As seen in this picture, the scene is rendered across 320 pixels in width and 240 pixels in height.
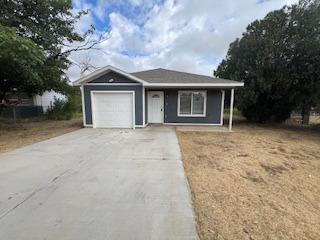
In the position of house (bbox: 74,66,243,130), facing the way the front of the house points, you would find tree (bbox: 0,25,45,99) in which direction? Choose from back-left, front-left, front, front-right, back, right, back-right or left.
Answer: front-right

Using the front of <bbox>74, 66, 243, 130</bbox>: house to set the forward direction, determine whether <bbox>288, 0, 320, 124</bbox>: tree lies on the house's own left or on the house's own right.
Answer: on the house's own left

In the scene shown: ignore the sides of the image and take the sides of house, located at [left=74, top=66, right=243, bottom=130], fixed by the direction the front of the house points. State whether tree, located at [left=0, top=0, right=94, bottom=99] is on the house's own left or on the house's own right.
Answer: on the house's own right

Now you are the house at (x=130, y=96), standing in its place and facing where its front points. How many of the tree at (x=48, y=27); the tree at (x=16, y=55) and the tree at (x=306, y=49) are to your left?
1

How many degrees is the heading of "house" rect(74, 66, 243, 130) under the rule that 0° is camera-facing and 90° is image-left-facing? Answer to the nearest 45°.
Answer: approximately 0°

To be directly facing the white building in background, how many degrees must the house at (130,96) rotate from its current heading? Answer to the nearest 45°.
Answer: approximately 135° to its right

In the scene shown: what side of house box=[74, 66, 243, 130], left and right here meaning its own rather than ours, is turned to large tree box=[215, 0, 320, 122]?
left
